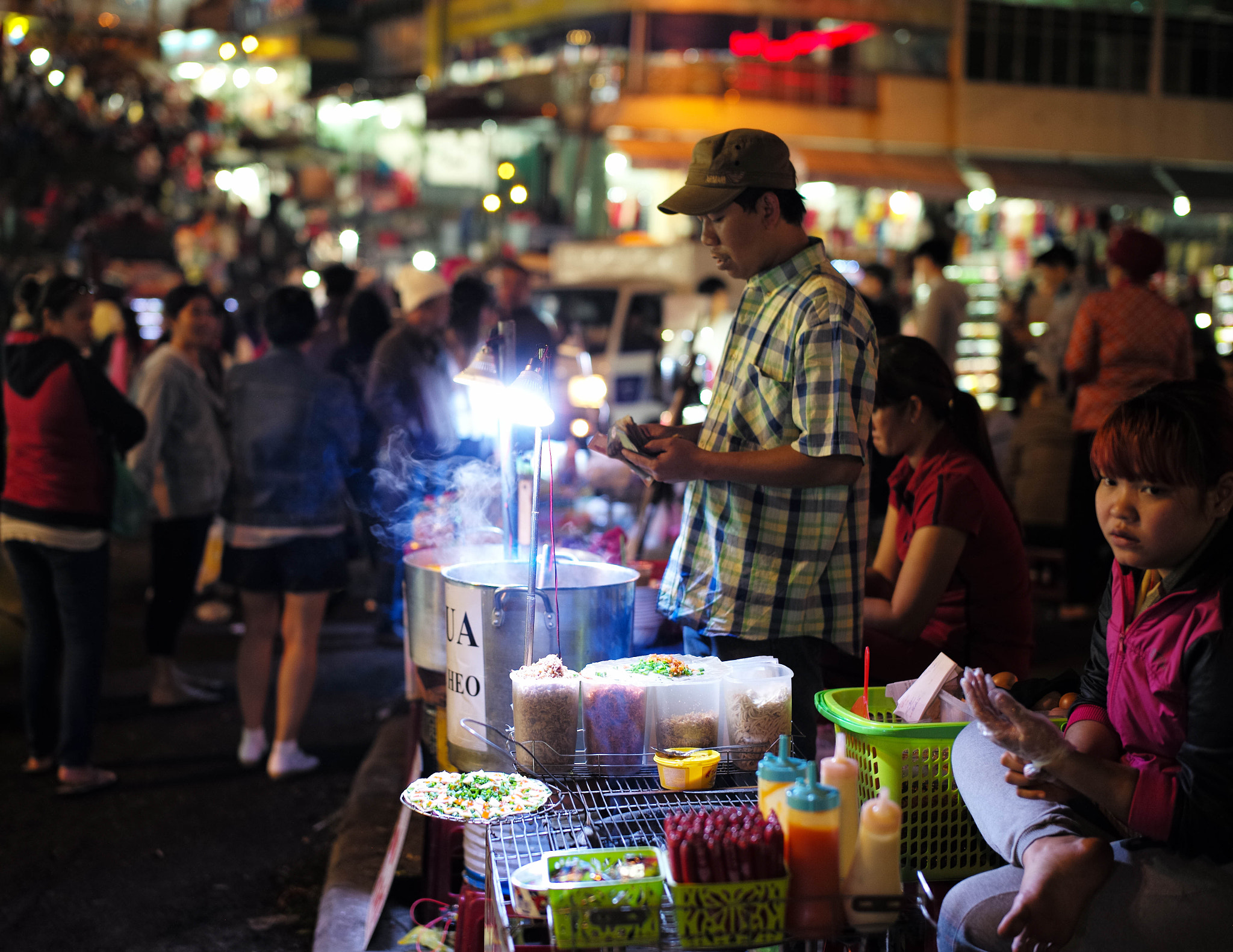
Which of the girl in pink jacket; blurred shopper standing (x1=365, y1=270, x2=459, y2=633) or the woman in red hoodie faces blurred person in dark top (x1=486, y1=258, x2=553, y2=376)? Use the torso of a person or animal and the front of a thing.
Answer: the woman in red hoodie

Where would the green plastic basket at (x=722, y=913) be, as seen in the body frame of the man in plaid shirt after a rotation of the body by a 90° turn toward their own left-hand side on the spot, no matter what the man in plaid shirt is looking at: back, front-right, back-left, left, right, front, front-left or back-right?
front

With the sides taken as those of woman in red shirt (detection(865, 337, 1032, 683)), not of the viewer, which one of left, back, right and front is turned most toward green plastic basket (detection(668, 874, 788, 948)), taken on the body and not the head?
left

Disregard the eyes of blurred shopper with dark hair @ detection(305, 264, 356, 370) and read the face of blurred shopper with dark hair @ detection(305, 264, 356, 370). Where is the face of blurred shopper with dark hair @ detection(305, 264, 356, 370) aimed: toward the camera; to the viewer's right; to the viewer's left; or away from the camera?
away from the camera

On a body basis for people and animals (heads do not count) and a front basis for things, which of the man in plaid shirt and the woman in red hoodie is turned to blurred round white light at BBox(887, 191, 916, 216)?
the woman in red hoodie

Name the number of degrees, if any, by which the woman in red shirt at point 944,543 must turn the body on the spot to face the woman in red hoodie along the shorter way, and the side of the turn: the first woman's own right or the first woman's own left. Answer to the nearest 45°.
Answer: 0° — they already face them

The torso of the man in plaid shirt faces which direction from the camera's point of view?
to the viewer's left

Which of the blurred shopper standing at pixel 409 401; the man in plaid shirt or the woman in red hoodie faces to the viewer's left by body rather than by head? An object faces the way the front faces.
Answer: the man in plaid shirt

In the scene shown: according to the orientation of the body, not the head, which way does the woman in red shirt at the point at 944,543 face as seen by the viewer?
to the viewer's left
